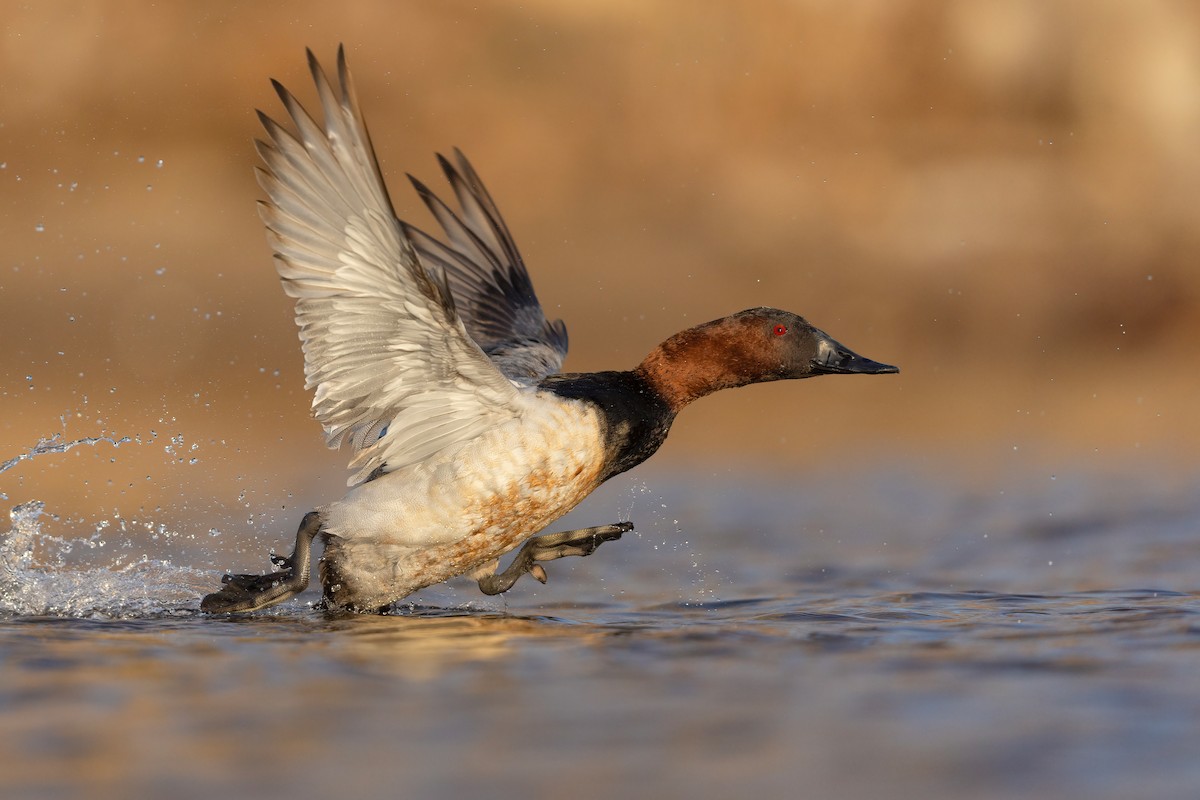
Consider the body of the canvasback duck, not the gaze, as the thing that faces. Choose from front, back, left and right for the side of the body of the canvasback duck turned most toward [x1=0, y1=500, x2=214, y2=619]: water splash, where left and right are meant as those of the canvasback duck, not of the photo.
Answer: back

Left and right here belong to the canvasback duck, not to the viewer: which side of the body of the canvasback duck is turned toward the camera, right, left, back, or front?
right
